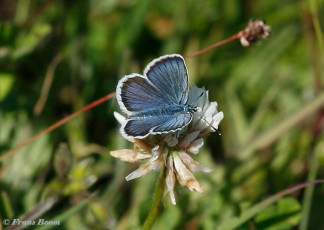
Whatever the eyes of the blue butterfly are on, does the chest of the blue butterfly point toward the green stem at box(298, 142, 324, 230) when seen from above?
no

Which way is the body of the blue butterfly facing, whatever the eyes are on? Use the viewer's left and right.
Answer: facing to the right of the viewer
